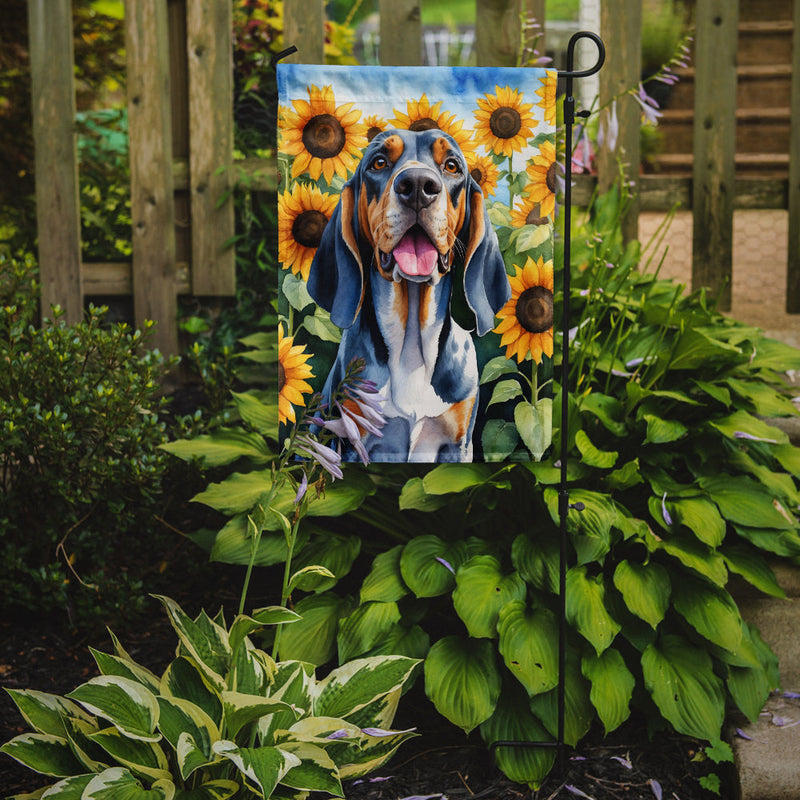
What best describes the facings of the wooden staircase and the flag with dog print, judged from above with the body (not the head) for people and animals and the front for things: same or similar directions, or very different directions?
same or similar directions

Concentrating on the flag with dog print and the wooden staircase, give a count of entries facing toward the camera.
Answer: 2

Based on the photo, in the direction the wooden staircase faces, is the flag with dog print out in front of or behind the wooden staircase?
in front

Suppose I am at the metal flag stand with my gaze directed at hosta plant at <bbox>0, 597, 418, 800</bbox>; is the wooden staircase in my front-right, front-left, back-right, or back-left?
back-right

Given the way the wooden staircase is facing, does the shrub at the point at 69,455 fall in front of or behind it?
in front

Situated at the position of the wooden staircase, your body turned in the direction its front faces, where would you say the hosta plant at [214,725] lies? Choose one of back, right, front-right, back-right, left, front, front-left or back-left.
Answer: front

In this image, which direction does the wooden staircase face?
toward the camera

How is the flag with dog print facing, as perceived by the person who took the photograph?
facing the viewer
